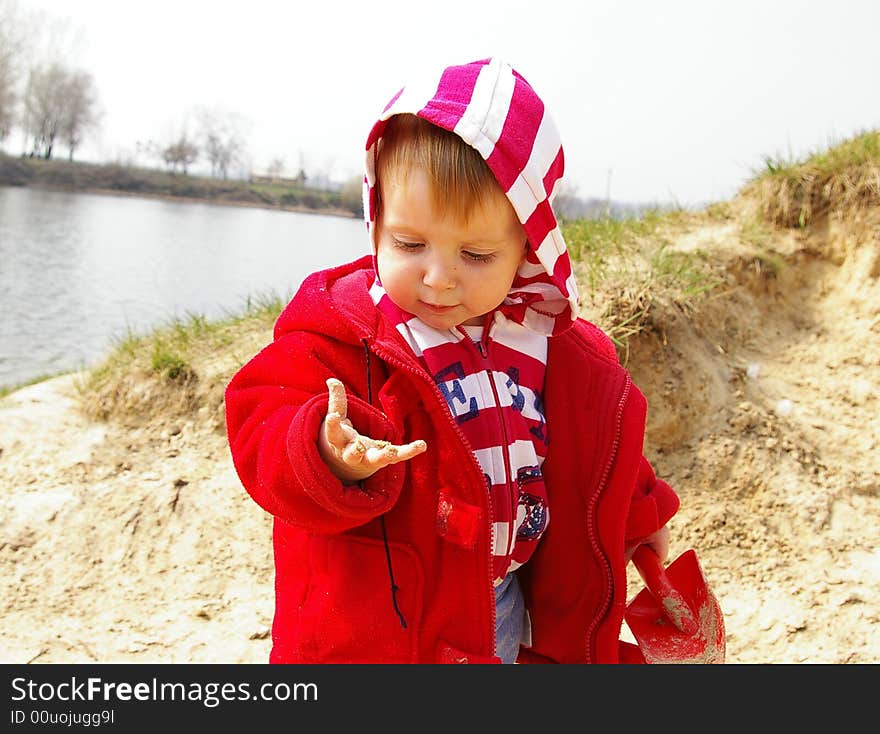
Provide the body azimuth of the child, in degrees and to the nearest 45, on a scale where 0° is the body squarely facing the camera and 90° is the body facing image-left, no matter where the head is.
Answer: approximately 0°
